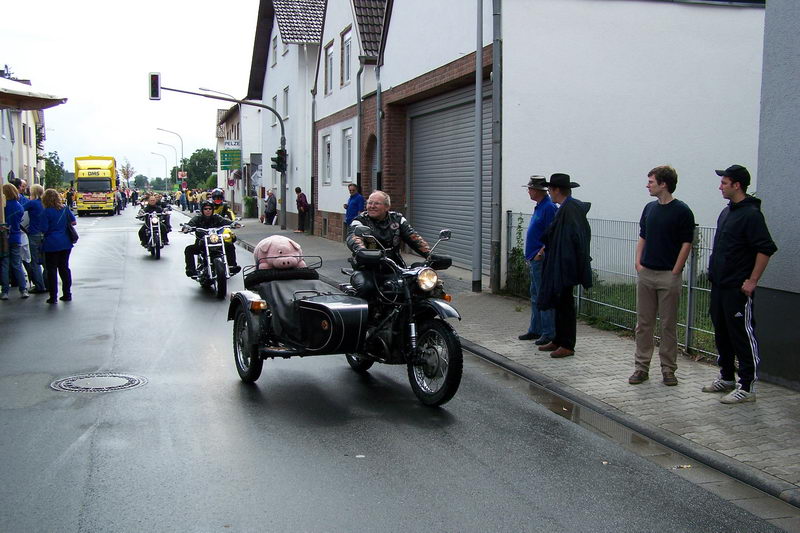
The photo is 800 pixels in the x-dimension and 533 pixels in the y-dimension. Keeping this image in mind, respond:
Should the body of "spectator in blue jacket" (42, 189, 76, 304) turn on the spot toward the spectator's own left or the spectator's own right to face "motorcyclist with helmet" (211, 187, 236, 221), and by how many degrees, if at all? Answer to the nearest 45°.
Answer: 0° — they already face them

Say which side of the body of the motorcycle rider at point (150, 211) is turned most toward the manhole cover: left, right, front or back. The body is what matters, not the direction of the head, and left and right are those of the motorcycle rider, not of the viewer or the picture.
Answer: front

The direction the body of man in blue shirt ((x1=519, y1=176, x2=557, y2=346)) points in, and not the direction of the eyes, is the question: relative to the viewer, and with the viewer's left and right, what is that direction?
facing to the left of the viewer

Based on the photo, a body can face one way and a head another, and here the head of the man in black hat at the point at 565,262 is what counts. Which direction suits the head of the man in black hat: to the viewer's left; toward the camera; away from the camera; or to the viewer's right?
to the viewer's left

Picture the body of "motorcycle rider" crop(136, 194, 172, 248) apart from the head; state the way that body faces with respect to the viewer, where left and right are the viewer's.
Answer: facing the viewer

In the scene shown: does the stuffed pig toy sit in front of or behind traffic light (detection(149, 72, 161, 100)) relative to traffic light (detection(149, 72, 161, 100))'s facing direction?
in front

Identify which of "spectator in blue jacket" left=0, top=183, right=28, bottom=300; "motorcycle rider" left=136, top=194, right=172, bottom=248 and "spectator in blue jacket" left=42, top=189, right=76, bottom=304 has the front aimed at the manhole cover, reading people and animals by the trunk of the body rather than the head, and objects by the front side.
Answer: the motorcycle rider

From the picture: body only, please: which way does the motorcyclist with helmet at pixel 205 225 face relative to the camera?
toward the camera

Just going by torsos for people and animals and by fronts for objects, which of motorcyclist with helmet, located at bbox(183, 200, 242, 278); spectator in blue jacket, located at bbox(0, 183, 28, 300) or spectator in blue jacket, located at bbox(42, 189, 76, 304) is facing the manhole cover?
the motorcyclist with helmet

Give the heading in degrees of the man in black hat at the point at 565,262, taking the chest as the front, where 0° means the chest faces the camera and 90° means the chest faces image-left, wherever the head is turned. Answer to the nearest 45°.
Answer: approximately 90°

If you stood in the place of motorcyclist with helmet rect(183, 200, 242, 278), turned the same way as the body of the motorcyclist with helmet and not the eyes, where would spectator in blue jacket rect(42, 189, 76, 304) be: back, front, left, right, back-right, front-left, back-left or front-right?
front-right

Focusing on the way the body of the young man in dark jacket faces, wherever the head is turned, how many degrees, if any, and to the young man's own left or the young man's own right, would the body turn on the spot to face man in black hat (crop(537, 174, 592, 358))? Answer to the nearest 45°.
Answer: approximately 90° to the young man's own right

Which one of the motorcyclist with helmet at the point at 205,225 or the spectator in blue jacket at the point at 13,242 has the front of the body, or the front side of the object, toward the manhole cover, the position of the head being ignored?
the motorcyclist with helmet

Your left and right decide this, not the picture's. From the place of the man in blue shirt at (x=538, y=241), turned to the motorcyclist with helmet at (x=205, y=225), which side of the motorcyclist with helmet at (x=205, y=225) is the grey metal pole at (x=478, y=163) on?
right

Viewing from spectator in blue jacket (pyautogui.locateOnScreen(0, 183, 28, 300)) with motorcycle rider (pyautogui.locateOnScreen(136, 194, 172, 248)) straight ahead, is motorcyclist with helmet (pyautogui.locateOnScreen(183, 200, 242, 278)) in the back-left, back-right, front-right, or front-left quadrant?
front-right

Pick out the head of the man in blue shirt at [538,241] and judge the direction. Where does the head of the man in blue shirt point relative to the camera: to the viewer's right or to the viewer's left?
to the viewer's left

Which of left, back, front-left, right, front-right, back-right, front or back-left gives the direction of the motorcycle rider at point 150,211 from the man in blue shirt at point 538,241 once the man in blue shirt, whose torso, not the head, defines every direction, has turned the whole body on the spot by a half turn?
back-left

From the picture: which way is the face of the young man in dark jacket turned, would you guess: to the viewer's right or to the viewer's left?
to the viewer's left
